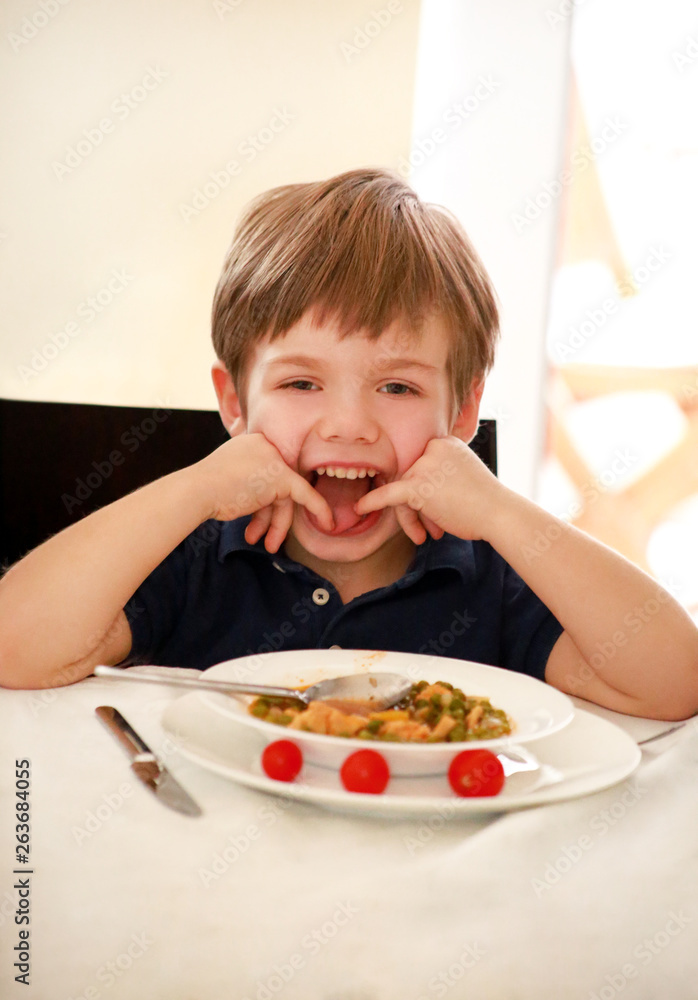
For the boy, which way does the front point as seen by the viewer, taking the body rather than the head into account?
toward the camera
